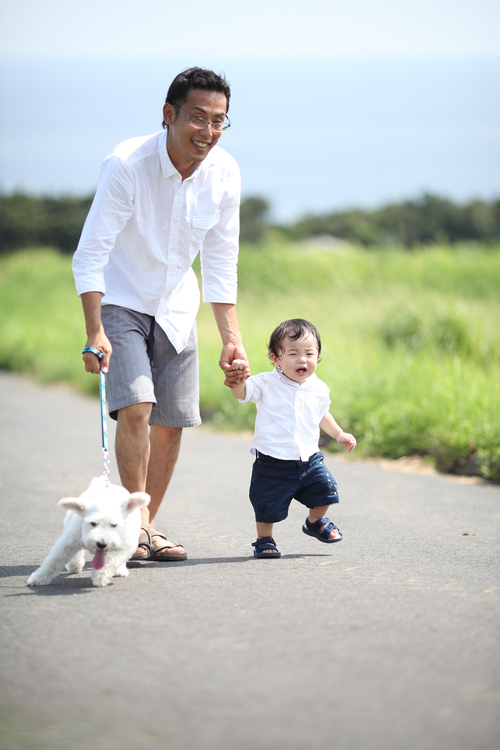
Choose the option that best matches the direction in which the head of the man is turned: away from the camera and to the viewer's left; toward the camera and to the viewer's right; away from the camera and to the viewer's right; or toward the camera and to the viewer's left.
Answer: toward the camera and to the viewer's right

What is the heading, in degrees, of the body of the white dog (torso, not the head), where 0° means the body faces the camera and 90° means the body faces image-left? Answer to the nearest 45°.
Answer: approximately 0°

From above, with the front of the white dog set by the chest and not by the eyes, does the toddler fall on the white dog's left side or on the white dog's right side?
on the white dog's left side

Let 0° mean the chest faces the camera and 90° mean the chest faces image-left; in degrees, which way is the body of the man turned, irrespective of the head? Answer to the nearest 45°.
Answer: approximately 315°
